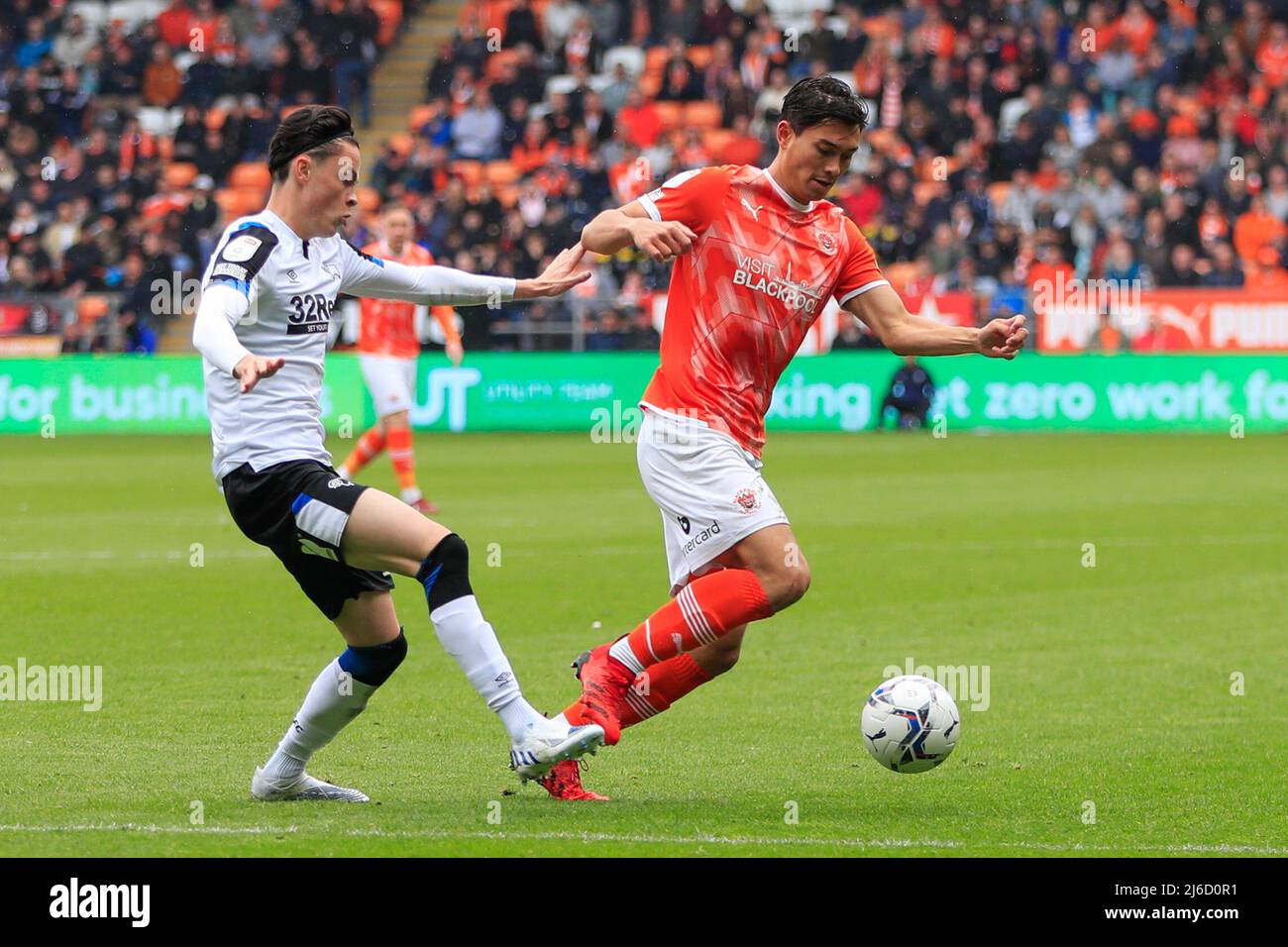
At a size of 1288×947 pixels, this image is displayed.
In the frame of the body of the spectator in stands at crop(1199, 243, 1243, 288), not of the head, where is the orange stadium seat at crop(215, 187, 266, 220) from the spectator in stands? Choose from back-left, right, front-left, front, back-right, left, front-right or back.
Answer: right

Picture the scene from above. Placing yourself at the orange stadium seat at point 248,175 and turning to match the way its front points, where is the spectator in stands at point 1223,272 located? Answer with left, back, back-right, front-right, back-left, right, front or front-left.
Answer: front-left

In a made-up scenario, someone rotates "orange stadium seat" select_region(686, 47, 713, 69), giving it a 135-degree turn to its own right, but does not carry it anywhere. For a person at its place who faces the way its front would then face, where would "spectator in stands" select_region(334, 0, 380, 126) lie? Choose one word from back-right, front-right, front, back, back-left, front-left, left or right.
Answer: front-left

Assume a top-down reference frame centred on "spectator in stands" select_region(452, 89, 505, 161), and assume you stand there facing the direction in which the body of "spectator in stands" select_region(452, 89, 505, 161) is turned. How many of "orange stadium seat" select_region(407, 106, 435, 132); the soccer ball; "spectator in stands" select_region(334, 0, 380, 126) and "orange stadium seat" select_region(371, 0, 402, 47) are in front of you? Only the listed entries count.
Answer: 1

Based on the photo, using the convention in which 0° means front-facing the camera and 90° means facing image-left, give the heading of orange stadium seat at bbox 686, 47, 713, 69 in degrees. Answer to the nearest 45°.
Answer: approximately 0°

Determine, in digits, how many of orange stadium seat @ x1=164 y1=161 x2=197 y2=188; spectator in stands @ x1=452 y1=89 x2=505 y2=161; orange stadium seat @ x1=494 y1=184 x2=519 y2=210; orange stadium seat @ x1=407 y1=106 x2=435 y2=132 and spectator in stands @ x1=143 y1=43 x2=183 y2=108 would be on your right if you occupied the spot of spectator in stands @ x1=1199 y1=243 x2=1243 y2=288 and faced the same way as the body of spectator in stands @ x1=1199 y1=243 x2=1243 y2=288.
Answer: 5

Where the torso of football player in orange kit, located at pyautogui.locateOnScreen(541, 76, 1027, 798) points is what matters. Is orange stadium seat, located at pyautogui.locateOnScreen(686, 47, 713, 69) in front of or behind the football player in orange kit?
behind

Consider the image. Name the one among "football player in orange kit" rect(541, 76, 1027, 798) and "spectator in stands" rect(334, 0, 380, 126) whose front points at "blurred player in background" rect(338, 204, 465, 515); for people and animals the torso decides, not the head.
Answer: the spectator in stands

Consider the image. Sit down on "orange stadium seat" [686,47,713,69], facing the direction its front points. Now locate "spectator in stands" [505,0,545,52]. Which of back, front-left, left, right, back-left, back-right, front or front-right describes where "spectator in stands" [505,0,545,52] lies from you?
right

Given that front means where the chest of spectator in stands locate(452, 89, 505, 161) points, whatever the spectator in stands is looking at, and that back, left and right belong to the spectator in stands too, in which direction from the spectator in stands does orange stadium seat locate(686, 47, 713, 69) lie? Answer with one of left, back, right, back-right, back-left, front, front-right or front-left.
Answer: left

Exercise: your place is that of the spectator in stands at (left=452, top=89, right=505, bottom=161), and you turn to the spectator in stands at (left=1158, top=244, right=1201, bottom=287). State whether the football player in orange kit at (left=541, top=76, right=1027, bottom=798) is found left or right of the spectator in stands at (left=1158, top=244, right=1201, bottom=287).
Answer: right
